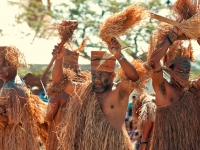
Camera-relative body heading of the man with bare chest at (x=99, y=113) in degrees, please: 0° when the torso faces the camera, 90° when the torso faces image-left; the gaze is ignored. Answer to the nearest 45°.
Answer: approximately 0°

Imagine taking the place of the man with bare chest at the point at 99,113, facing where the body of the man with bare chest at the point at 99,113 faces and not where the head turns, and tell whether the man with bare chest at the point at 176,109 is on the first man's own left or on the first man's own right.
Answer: on the first man's own left

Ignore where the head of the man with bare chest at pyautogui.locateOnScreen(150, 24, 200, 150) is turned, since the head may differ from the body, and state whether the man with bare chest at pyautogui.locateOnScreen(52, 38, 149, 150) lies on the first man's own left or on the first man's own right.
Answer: on the first man's own right
